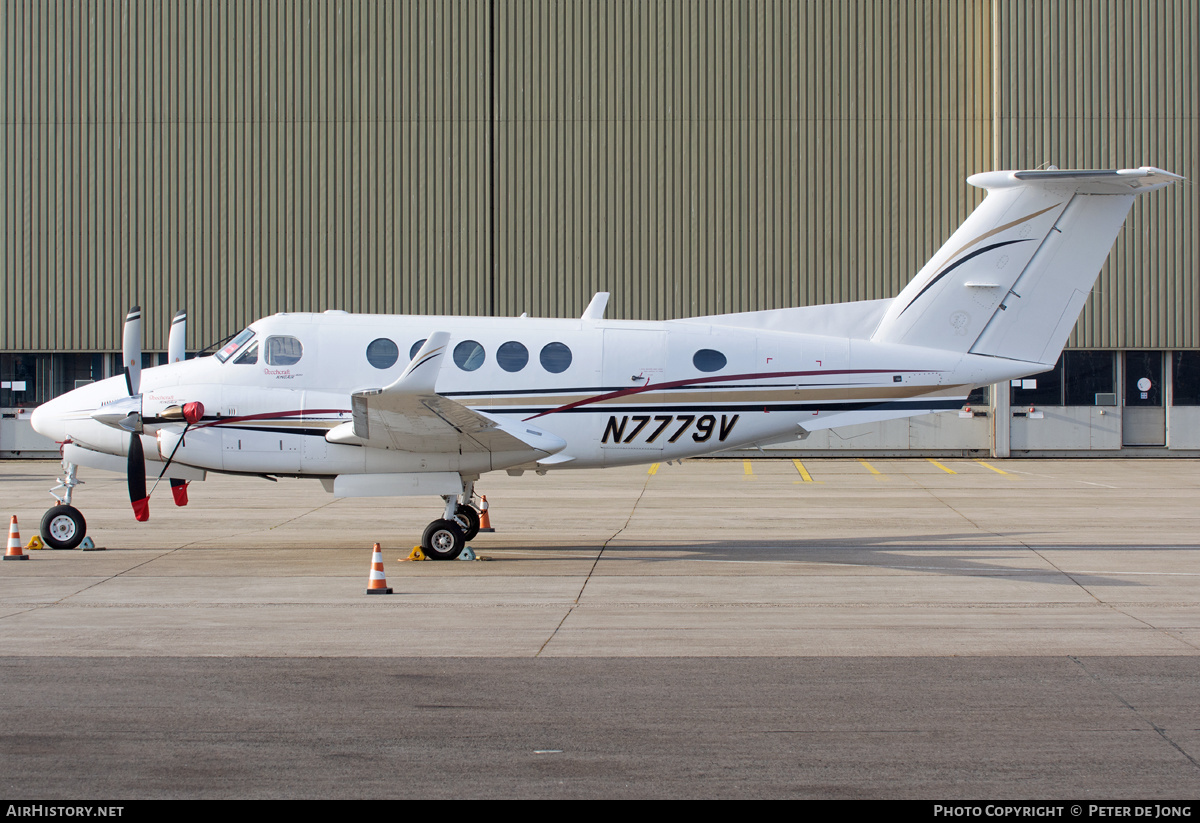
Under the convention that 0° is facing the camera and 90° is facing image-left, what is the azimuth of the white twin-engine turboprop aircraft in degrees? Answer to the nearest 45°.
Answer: approximately 90°

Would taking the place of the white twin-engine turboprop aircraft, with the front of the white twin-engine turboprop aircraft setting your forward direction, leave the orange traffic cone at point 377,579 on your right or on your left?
on your left

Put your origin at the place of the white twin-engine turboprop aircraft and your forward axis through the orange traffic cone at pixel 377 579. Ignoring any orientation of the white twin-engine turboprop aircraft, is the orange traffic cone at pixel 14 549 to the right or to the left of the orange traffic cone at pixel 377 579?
right

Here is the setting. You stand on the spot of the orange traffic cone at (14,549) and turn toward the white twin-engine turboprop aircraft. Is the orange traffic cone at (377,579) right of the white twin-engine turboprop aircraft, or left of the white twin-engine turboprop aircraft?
right
